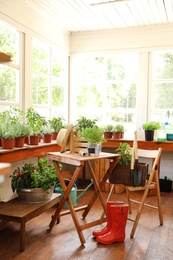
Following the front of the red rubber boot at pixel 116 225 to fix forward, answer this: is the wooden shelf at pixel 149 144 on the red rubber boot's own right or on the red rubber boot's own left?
on the red rubber boot's own right

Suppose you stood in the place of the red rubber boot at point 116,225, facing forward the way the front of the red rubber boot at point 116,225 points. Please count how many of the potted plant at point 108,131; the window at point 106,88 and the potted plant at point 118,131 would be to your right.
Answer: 3

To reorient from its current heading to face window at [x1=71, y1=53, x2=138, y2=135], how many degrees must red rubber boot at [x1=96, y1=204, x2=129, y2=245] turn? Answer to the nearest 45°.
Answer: approximately 90° to its right

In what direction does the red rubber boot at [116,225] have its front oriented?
to the viewer's left

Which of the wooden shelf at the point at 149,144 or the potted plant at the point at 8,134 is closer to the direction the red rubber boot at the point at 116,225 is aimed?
the potted plant

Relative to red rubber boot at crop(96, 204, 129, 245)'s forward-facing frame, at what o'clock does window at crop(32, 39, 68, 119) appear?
The window is roughly at 2 o'clock from the red rubber boot.
